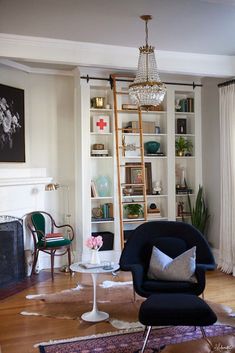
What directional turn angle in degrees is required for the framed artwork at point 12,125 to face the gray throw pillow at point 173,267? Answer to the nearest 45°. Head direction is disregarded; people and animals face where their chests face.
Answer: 0° — it already faces it

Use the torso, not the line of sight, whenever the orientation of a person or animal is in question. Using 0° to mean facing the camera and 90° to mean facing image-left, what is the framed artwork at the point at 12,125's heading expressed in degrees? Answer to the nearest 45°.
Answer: approximately 315°

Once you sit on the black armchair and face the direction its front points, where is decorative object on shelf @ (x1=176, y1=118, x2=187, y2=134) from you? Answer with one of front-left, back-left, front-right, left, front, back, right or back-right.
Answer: back

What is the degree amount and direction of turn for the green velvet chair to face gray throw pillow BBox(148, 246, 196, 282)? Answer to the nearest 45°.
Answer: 0° — it already faces it

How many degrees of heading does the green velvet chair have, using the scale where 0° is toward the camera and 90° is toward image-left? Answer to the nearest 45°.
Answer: approximately 315°

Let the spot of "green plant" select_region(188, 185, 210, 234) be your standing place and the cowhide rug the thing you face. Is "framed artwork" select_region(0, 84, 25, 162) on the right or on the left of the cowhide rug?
right

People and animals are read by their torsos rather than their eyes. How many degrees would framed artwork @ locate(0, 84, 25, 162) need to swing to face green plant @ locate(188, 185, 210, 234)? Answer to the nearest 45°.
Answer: approximately 45° to its left

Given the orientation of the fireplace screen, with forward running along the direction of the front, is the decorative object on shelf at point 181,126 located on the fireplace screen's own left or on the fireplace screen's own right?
on the fireplace screen's own left

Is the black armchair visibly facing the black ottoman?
yes
